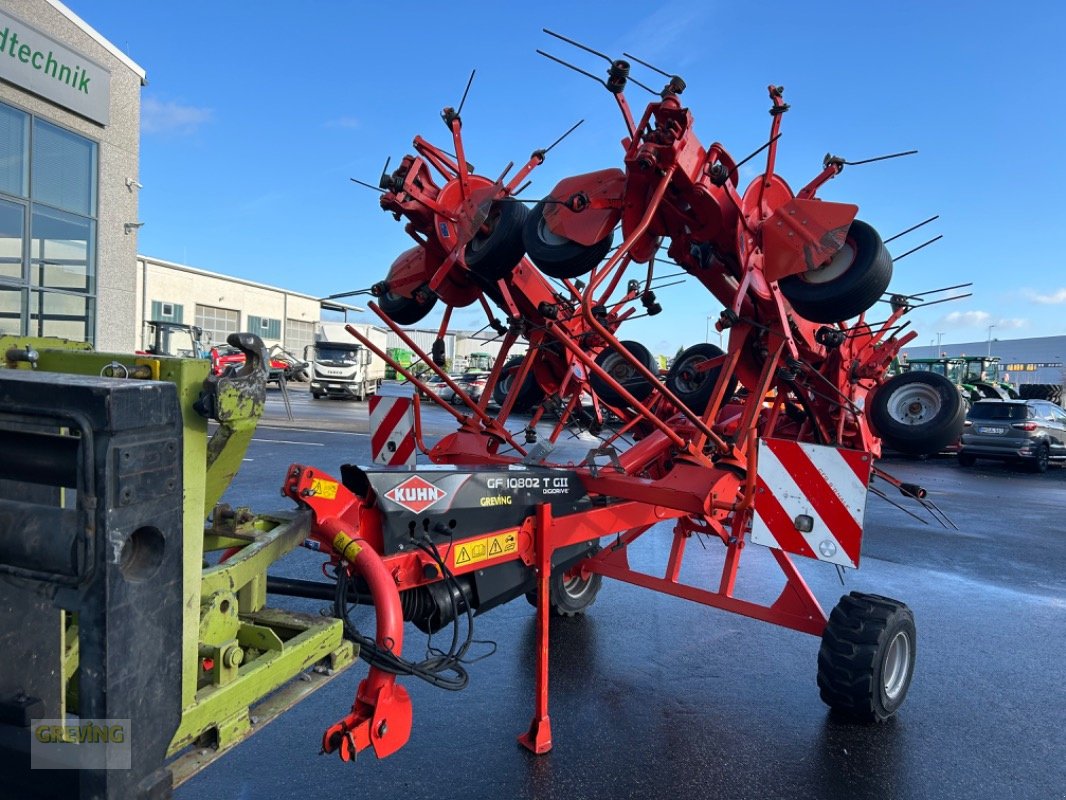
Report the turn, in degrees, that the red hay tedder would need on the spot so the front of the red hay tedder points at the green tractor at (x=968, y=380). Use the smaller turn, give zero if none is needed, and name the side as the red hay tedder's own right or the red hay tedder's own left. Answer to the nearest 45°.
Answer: approximately 180°

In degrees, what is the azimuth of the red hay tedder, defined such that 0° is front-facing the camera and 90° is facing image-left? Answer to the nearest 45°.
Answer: approximately 45°

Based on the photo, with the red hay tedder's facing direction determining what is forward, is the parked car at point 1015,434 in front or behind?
behind

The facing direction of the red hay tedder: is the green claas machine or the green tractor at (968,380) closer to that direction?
the green claas machine
